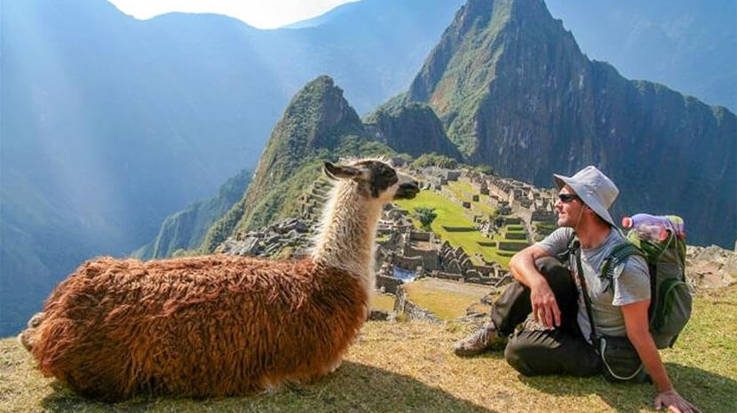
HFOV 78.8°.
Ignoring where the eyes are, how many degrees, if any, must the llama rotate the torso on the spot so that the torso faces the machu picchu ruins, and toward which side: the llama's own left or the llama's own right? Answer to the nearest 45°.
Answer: approximately 45° to the llama's own left

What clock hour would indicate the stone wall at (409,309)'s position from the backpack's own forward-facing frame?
The stone wall is roughly at 8 o'clock from the backpack.

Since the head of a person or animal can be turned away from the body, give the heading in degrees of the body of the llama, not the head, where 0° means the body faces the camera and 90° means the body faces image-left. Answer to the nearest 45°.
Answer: approximately 270°

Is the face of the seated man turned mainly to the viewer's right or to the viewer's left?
to the viewer's left

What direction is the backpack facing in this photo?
to the viewer's right
